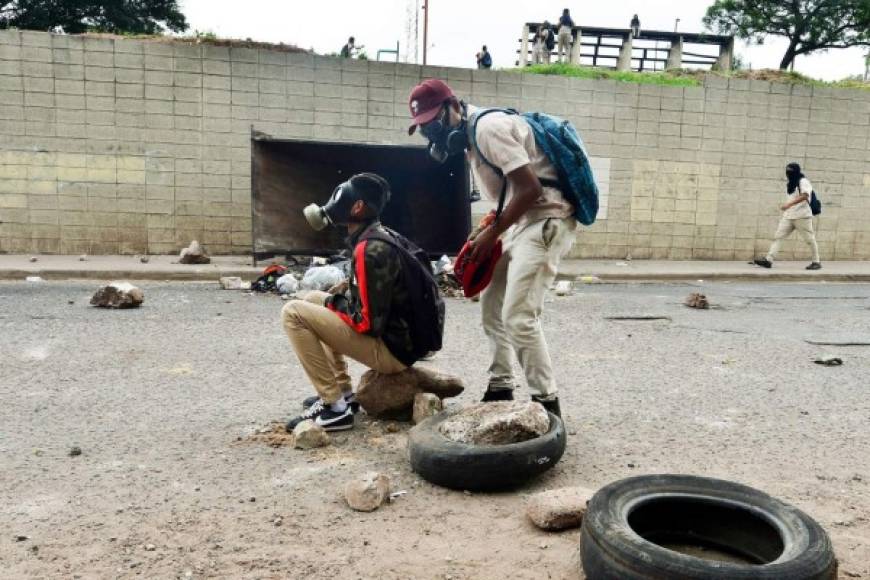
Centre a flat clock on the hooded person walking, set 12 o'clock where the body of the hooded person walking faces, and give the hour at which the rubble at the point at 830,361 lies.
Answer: The rubble is roughly at 9 o'clock from the hooded person walking.

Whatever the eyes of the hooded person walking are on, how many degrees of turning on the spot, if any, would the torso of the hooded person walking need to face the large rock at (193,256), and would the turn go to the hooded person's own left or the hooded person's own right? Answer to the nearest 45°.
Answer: approximately 45° to the hooded person's own left

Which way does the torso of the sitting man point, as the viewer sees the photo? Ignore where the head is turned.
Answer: to the viewer's left

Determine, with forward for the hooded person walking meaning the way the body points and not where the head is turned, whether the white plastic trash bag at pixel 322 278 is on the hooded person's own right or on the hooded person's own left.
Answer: on the hooded person's own left

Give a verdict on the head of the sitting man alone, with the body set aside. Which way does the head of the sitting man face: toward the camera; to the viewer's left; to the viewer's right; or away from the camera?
to the viewer's left

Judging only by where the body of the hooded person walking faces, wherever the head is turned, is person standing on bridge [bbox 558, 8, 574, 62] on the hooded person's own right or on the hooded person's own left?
on the hooded person's own right

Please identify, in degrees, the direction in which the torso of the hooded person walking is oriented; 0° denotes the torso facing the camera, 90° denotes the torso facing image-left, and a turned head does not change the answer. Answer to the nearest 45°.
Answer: approximately 90°

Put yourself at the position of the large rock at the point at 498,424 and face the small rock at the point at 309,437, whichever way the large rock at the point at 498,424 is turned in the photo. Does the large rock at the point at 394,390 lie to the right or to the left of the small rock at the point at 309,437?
right

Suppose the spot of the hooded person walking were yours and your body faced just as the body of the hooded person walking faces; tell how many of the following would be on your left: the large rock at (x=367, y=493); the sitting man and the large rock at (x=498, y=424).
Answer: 3

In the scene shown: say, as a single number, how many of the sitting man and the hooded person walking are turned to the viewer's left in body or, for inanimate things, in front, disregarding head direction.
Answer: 2
